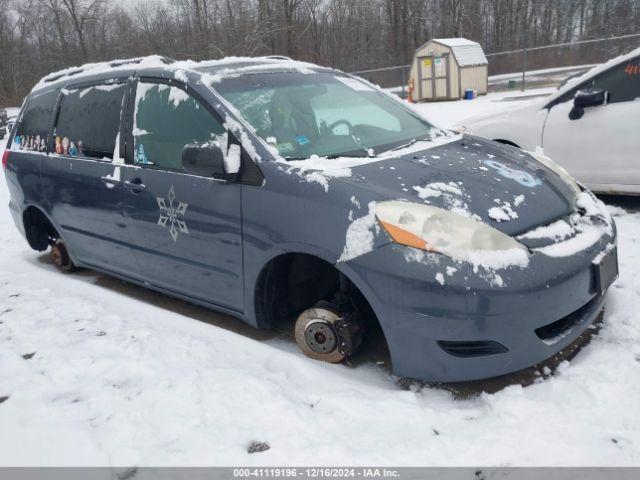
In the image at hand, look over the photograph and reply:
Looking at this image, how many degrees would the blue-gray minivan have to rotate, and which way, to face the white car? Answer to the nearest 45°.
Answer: approximately 90° to its left

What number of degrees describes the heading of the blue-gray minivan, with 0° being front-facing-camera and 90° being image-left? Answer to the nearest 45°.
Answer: approximately 315°

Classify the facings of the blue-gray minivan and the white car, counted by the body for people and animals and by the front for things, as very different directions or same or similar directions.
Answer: very different directions

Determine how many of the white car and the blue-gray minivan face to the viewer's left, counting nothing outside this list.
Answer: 1

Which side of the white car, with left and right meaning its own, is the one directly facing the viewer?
left

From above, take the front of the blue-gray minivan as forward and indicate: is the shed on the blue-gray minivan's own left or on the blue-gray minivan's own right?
on the blue-gray minivan's own left

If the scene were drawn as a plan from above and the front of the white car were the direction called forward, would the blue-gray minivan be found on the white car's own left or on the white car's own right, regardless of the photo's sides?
on the white car's own left

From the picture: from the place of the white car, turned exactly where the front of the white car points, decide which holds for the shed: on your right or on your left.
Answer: on your right
